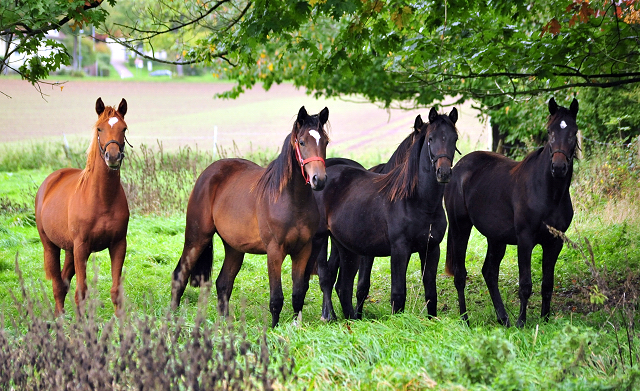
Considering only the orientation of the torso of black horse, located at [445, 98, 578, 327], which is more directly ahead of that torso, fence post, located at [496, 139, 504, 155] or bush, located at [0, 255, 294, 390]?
the bush

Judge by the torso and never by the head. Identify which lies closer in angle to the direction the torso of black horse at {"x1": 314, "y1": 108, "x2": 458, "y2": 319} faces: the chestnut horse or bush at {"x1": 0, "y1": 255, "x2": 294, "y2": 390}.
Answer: the bush

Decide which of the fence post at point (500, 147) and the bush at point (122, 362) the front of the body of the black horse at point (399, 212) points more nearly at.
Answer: the bush

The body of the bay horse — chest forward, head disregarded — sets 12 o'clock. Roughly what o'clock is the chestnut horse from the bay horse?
The chestnut horse is roughly at 5 o'clock from the bay horse.

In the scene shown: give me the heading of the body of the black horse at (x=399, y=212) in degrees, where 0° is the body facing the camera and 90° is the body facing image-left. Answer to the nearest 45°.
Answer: approximately 315°

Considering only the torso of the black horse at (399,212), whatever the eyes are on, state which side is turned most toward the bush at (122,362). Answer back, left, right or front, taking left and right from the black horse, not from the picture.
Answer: right

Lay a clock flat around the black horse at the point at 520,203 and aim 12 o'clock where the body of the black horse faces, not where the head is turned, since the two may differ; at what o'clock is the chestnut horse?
The chestnut horse is roughly at 4 o'clock from the black horse.

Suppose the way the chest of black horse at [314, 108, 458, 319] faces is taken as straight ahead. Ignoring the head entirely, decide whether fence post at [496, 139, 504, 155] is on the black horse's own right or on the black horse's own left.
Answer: on the black horse's own left

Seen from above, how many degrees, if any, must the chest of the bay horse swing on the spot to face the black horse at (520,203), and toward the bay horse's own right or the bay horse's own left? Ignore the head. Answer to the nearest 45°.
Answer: approximately 45° to the bay horse's own left
